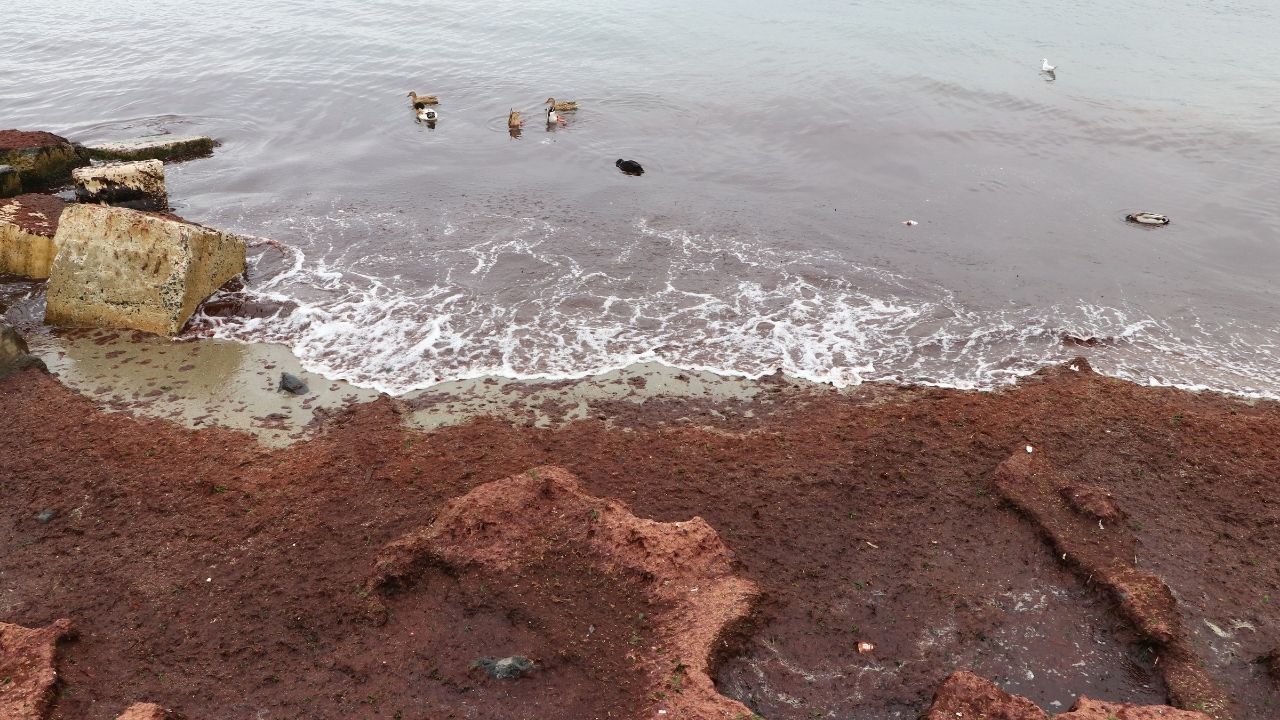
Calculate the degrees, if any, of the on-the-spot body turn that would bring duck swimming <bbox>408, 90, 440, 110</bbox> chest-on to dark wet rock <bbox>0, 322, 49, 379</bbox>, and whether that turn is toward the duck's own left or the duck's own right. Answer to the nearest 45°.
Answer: approximately 90° to the duck's own left

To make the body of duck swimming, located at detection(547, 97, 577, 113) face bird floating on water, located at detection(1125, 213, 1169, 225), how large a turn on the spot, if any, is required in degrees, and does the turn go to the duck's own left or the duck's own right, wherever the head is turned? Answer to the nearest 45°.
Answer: approximately 135° to the duck's own left

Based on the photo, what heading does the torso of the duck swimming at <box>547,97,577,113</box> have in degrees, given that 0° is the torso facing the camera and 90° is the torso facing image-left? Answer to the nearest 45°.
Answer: approximately 90°

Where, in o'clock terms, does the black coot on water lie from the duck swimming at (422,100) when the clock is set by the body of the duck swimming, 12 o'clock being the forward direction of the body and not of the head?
The black coot on water is roughly at 8 o'clock from the duck swimming.

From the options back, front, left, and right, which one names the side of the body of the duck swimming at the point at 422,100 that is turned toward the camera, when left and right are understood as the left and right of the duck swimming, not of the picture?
left

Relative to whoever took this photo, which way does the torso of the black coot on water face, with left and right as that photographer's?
facing to the left of the viewer
